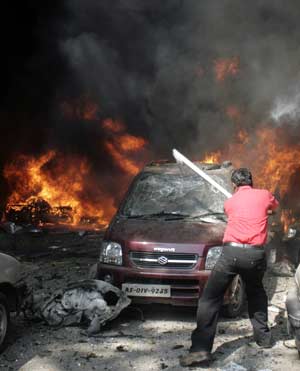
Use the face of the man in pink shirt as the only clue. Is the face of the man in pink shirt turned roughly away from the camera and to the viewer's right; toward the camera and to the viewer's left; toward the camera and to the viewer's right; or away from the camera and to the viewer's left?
away from the camera and to the viewer's left

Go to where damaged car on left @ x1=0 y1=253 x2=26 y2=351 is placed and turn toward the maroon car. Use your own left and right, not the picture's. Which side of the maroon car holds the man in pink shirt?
right
